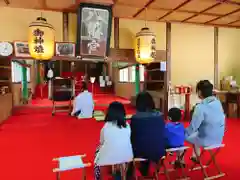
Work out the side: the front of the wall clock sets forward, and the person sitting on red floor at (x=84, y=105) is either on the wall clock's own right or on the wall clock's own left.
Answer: on the wall clock's own left

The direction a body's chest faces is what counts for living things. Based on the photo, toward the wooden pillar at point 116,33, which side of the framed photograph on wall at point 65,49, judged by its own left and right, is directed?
left

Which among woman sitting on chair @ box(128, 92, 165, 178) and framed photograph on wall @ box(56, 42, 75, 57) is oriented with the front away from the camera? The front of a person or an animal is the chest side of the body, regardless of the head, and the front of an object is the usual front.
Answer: the woman sitting on chair

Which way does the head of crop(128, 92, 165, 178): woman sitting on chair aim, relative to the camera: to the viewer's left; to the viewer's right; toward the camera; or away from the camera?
away from the camera

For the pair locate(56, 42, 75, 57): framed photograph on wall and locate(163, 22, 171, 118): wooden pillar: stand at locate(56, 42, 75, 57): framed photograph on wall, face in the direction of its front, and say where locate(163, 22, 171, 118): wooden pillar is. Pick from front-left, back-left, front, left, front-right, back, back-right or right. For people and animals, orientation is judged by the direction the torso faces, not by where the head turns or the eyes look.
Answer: left

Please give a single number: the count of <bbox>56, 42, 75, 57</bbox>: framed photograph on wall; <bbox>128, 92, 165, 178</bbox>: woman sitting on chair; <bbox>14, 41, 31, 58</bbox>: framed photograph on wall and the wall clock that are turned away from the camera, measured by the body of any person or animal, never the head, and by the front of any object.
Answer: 1

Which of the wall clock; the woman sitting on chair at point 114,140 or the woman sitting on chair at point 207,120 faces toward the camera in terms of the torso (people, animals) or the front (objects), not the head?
the wall clock

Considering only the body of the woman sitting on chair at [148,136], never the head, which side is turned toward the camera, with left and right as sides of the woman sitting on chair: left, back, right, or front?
back

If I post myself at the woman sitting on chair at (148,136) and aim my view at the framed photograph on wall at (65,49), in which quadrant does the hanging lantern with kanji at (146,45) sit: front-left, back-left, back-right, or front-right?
front-right

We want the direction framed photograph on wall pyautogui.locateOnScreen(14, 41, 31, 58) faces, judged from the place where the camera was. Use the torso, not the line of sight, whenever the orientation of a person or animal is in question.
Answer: facing the viewer

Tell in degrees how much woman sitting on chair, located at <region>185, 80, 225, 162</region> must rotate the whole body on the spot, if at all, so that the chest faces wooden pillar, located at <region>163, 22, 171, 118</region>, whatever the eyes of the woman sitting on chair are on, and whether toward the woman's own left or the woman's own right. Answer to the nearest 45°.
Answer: approximately 45° to the woman's own right

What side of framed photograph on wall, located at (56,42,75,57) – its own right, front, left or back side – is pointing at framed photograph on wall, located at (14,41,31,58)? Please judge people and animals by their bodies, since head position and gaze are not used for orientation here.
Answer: right

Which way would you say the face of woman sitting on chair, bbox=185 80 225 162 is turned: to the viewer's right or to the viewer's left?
to the viewer's left

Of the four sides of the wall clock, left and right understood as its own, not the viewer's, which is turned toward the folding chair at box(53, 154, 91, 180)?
front

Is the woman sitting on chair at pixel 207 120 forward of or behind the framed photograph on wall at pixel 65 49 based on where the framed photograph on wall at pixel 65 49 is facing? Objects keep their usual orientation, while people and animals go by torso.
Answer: forward

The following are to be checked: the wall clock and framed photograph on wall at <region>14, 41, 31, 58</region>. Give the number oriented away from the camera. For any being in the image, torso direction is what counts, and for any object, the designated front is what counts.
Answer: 0

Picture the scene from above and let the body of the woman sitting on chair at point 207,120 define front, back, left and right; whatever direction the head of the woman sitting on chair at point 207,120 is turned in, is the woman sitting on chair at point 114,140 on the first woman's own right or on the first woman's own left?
on the first woman's own left

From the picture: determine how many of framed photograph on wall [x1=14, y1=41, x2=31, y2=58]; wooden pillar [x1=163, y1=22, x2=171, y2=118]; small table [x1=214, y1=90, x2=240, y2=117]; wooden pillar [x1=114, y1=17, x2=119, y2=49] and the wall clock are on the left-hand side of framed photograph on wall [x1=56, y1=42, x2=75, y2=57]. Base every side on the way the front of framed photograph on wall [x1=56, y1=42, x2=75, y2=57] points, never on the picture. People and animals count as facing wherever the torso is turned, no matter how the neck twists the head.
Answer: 3
